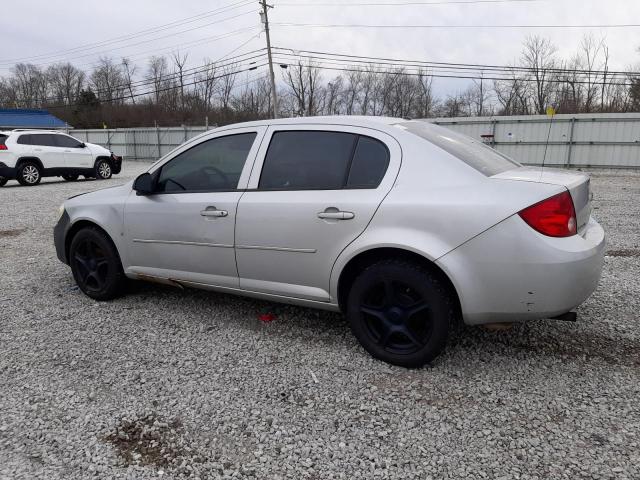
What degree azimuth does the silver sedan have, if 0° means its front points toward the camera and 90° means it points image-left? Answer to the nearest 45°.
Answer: approximately 135°

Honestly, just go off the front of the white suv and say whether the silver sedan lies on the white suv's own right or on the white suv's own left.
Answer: on the white suv's own right

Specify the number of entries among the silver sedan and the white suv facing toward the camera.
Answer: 0

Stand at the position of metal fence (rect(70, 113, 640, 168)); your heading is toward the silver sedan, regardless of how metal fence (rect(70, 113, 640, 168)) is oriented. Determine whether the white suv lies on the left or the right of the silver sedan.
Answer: right

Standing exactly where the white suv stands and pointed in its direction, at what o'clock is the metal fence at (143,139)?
The metal fence is roughly at 11 o'clock from the white suv.

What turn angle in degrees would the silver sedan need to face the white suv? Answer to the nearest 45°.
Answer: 0° — it already faces it

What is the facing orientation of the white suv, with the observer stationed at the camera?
facing away from the viewer and to the right of the viewer

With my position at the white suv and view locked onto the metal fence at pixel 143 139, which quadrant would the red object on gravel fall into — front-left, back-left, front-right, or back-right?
back-right
